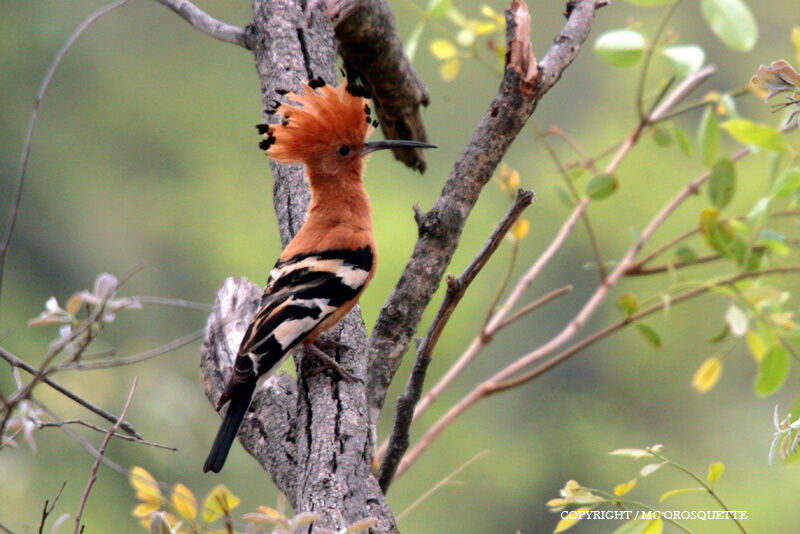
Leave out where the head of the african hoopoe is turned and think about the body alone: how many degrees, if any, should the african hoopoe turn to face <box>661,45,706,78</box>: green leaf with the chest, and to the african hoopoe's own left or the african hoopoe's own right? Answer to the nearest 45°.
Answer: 0° — it already faces it

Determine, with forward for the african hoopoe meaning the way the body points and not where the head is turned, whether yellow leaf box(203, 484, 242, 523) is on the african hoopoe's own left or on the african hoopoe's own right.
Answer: on the african hoopoe's own right

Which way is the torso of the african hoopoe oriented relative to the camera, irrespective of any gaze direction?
to the viewer's right

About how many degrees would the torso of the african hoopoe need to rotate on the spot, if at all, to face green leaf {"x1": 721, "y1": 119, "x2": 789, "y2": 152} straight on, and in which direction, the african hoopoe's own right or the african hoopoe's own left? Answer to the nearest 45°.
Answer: approximately 45° to the african hoopoe's own left
